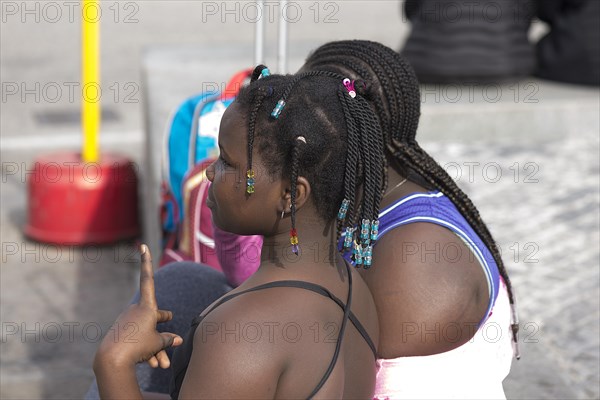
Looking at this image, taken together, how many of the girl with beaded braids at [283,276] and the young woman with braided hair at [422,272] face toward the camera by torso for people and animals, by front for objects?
0

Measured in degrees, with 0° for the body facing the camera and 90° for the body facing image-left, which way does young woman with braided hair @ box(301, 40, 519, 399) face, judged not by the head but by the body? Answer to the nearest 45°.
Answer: approximately 90°

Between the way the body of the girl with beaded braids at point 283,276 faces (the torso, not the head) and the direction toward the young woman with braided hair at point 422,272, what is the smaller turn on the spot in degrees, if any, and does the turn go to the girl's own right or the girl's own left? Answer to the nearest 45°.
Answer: approximately 90° to the girl's own right

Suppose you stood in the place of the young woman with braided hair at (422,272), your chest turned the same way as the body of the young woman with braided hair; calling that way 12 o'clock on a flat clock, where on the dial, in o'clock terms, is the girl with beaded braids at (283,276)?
The girl with beaded braids is roughly at 10 o'clock from the young woman with braided hair.

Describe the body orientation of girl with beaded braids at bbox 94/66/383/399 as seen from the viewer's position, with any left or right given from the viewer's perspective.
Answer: facing away from the viewer and to the left of the viewer

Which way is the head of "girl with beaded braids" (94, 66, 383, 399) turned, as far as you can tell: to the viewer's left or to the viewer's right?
to the viewer's left
